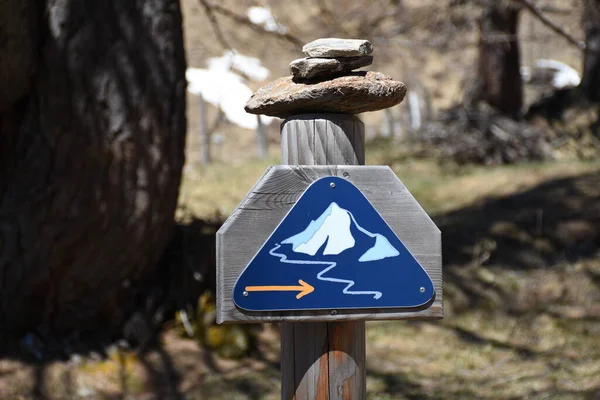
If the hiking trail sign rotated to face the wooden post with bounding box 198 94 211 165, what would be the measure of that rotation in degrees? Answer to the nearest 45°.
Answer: approximately 180°

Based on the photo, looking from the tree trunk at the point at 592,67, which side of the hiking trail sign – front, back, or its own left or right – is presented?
back

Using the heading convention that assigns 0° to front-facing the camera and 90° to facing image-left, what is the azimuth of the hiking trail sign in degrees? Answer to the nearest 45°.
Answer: approximately 0°

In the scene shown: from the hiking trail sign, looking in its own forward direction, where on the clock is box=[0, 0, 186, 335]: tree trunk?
The tree trunk is roughly at 5 o'clock from the hiking trail sign.

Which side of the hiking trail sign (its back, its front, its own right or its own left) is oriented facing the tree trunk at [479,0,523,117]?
back

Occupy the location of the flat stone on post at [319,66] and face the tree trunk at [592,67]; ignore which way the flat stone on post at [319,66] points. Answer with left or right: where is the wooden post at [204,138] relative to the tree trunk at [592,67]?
left
